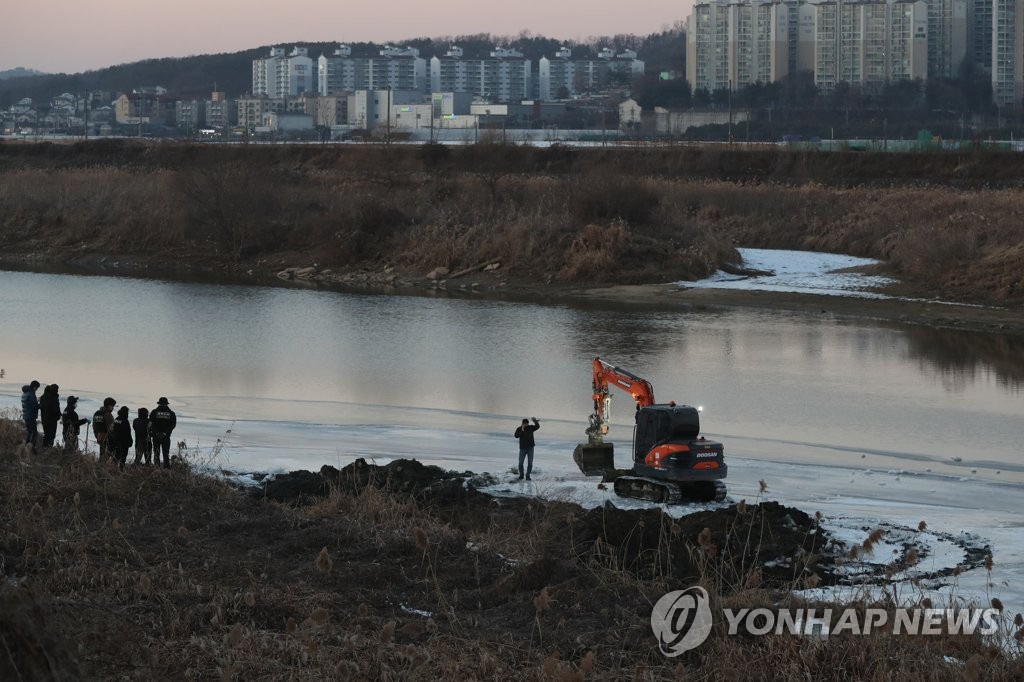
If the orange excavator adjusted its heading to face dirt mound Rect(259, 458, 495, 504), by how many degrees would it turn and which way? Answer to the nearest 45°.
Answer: approximately 45° to its left

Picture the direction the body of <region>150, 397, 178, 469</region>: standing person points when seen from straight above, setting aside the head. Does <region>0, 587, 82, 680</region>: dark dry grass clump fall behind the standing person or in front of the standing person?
behind

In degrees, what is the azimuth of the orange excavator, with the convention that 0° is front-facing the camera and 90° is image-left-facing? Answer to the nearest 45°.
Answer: approximately 135°

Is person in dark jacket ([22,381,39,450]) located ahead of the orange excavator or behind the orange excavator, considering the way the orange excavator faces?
ahead

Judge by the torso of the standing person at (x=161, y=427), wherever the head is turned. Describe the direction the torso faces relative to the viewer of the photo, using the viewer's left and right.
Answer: facing away from the viewer

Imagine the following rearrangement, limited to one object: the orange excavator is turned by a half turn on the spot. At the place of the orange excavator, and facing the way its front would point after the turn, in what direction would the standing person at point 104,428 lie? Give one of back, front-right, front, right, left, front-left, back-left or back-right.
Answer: back-right

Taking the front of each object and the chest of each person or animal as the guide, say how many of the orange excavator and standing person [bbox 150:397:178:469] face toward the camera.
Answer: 0
